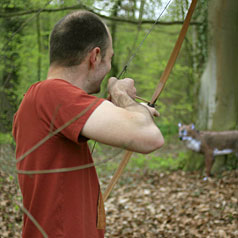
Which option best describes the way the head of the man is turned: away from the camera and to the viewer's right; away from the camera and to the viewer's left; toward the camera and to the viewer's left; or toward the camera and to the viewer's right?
away from the camera and to the viewer's right

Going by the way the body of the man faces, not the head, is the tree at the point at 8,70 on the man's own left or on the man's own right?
on the man's own left

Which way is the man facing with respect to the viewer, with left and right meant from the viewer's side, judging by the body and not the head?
facing away from the viewer and to the right of the viewer
